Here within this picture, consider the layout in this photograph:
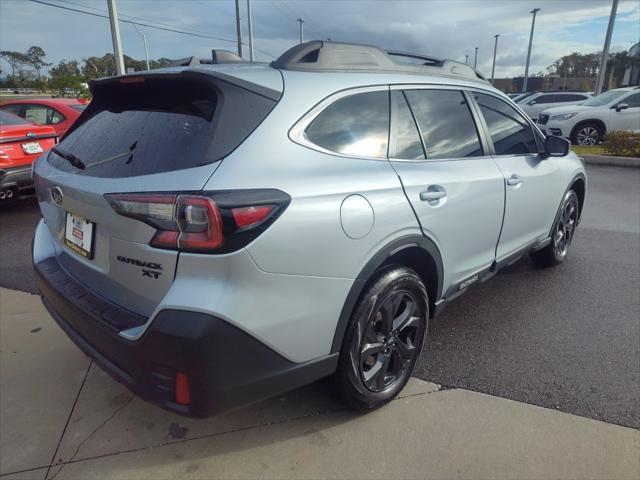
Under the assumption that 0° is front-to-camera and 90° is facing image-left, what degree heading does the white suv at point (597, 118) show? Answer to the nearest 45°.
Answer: approximately 45°

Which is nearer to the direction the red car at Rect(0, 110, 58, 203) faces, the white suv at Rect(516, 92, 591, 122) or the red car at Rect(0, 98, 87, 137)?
the red car

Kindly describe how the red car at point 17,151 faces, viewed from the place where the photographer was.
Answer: facing away from the viewer and to the left of the viewer

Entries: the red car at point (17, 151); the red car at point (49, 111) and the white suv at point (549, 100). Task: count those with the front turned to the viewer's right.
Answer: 0

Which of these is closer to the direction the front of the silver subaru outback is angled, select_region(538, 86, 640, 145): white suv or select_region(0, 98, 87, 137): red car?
the white suv

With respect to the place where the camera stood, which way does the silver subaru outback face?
facing away from the viewer and to the right of the viewer

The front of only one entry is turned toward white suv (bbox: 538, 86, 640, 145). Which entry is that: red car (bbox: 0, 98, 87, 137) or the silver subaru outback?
the silver subaru outback

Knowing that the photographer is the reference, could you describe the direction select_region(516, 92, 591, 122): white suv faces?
facing the viewer and to the left of the viewer

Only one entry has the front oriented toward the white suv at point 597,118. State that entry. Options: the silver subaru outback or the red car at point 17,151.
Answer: the silver subaru outback

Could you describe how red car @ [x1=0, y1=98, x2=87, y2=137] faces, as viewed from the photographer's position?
facing away from the viewer and to the left of the viewer

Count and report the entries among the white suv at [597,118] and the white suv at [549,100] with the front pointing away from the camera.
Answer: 0

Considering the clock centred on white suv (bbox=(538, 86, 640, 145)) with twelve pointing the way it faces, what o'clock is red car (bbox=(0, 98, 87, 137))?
The red car is roughly at 12 o'clock from the white suv.

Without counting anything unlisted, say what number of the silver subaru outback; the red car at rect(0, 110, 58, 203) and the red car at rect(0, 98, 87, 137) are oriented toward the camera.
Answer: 0

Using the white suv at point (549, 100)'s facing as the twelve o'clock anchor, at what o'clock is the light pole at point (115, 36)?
The light pole is roughly at 12 o'clock from the white suv.
